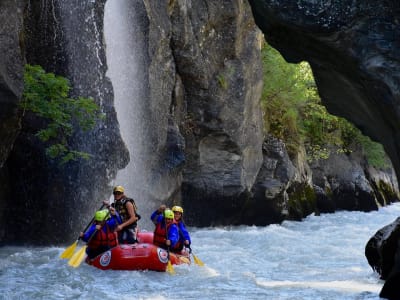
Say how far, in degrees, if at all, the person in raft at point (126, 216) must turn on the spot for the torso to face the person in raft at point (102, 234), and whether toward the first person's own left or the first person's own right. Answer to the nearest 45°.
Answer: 0° — they already face them

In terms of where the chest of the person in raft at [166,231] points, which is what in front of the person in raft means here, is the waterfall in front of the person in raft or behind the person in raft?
behind

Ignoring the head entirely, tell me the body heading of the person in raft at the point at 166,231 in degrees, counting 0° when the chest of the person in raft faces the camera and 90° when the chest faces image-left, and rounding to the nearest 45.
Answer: approximately 0°

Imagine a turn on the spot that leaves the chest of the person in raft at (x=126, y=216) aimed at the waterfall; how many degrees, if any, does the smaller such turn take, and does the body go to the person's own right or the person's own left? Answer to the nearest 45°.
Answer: approximately 135° to the person's own right

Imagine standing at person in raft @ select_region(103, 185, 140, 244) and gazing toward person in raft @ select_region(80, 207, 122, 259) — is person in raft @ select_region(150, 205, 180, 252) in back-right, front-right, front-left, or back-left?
back-left
